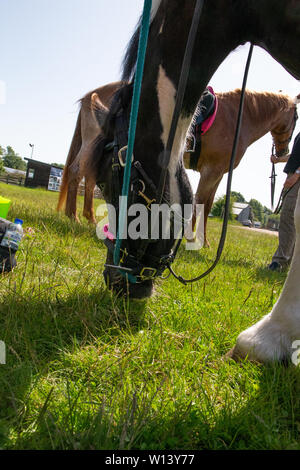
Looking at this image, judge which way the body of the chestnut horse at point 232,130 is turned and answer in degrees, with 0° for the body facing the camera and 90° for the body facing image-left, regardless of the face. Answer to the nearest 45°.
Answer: approximately 270°

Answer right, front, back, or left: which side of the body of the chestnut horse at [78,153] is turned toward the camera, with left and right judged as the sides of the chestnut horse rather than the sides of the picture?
right
